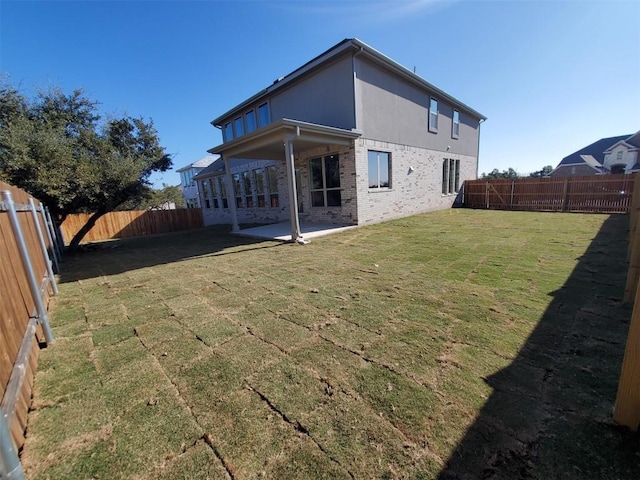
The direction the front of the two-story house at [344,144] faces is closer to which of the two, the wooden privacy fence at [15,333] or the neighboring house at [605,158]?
the neighboring house

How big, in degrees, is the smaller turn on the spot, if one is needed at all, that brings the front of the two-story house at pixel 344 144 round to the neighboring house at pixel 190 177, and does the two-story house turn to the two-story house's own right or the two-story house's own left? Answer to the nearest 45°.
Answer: approximately 90° to the two-story house's own left

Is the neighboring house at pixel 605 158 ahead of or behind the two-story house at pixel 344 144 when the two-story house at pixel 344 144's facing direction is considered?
ahead

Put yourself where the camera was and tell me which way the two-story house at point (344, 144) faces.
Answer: facing away from the viewer and to the right of the viewer

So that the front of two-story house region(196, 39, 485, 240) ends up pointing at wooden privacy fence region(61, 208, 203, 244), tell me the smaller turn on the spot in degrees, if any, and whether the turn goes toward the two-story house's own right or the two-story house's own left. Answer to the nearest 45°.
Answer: approximately 135° to the two-story house's own left

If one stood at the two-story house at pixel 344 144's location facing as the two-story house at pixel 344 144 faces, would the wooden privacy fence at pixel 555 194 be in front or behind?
in front

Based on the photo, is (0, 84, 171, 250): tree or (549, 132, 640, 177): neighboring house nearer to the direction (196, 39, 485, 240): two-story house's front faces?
the neighboring house

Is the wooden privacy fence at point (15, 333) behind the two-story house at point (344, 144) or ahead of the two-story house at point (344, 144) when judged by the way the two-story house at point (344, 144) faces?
behind
